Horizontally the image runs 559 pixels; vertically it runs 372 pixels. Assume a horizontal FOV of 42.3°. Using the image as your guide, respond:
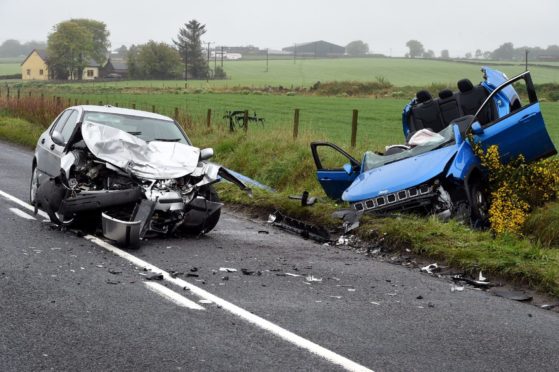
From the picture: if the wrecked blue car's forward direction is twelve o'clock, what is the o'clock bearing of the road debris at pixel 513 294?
The road debris is roughly at 10 o'clock from the wrecked blue car.

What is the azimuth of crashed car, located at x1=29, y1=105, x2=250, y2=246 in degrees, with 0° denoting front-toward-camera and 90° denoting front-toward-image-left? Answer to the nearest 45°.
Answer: approximately 315°

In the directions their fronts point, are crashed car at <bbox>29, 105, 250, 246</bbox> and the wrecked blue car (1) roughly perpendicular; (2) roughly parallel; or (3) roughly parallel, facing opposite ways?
roughly perpendicular
